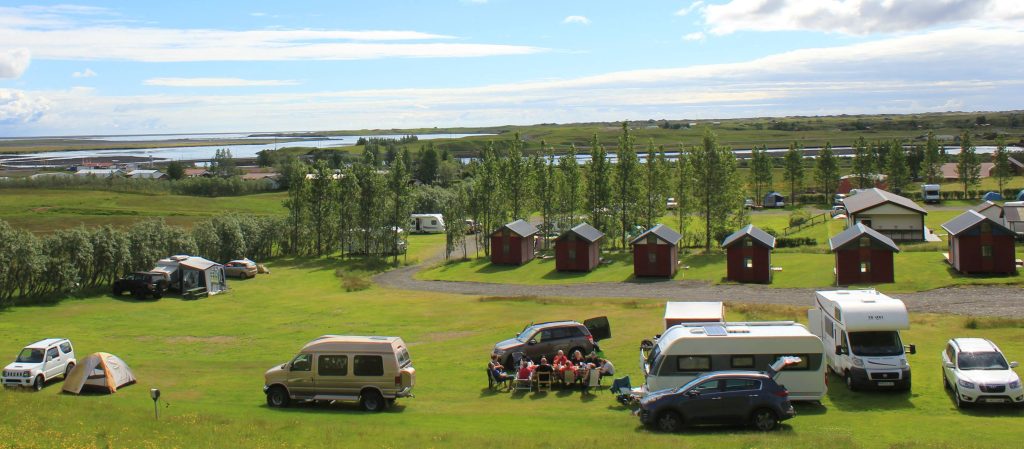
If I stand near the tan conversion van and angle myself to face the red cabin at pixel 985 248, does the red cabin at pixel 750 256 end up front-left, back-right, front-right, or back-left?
front-left

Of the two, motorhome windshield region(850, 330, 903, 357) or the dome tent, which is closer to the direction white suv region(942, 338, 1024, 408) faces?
the dome tent

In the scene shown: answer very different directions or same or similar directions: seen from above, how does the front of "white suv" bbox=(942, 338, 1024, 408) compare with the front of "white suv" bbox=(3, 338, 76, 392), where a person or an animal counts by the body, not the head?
same or similar directions

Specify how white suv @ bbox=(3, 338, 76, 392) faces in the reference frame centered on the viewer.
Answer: facing the viewer and to the left of the viewer

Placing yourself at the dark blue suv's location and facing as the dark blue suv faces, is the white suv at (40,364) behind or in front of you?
in front

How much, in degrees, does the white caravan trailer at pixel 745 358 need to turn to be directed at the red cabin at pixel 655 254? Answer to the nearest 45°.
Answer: approximately 90° to its right

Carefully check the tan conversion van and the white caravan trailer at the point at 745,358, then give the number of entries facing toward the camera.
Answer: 0

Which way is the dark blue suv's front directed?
to the viewer's left

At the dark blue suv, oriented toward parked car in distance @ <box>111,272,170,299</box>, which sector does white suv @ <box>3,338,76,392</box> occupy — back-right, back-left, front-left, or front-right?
front-left

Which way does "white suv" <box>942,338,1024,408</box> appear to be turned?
toward the camera

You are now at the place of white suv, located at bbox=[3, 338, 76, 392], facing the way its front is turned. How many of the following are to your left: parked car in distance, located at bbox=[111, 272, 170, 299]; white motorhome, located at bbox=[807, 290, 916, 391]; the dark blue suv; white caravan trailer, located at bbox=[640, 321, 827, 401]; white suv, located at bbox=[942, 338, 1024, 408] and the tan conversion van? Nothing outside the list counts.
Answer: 5

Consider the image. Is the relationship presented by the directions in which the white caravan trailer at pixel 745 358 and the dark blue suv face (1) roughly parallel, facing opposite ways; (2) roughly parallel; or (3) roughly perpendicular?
roughly parallel

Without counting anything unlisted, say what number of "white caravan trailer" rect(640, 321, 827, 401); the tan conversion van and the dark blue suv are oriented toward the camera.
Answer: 0

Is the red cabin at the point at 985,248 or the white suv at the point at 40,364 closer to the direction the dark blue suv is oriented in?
the white suv

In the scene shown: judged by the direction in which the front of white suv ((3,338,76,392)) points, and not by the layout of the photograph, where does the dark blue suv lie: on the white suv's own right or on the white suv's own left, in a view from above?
on the white suv's own left
